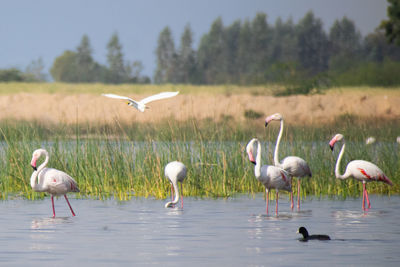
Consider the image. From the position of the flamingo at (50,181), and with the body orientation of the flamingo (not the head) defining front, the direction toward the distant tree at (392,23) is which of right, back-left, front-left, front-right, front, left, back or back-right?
back-right

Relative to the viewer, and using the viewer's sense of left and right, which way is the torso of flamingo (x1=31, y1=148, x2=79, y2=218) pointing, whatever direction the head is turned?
facing to the left of the viewer
